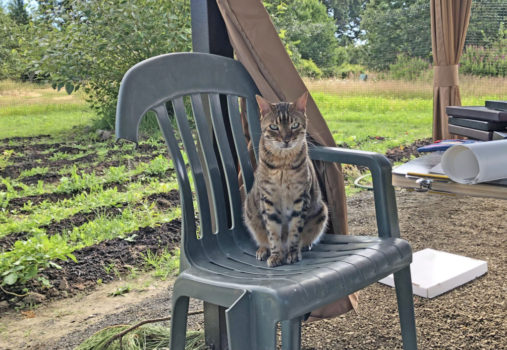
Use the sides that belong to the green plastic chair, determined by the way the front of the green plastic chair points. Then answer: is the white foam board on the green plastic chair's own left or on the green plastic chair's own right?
on the green plastic chair's own left

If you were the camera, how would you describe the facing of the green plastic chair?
facing the viewer and to the right of the viewer

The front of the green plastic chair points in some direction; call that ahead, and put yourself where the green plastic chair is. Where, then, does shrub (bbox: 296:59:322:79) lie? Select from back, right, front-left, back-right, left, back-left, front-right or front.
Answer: back-left

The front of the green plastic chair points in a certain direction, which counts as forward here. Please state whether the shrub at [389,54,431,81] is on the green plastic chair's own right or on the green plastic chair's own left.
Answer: on the green plastic chair's own left

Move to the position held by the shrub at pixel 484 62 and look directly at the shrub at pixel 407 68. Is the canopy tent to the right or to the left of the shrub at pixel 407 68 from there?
left

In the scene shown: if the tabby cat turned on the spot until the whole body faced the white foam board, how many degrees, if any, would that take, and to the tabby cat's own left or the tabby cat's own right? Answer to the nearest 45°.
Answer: approximately 135° to the tabby cat's own left

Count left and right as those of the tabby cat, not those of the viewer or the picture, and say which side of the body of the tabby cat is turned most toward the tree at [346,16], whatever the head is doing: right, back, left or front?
back

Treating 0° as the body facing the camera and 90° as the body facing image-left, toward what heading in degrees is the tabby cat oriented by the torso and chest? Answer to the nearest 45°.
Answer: approximately 0°

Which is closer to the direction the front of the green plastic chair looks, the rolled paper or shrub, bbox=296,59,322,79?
the rolled paper

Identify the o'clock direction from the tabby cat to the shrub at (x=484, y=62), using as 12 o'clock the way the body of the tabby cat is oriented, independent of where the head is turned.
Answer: The shrub is roughly at 7 o'clock from the tabby cat.
